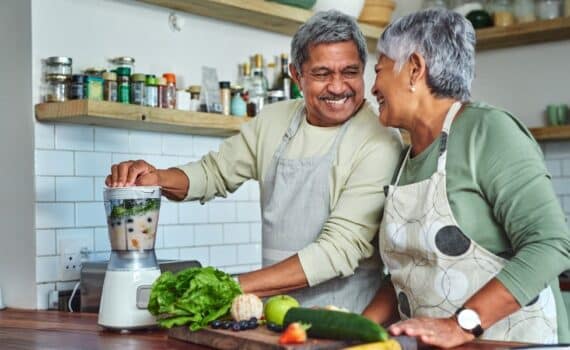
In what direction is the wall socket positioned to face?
toward the camera

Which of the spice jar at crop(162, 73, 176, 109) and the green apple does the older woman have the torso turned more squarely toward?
the green apple

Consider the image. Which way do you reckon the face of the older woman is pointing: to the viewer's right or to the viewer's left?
to the viewer's left

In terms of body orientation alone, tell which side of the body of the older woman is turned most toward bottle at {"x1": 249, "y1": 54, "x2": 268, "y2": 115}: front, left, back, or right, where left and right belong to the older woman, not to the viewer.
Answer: right

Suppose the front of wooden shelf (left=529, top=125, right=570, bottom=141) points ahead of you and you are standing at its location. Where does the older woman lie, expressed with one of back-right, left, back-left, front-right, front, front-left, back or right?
front

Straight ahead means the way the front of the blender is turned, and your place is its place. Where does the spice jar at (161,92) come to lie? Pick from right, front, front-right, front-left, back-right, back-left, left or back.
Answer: back-left

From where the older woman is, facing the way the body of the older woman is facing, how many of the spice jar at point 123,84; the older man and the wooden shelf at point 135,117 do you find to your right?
3

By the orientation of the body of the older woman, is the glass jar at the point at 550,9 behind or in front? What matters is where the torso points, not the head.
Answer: behind

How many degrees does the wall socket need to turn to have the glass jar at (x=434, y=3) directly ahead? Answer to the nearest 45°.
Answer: approximately 135° to its left

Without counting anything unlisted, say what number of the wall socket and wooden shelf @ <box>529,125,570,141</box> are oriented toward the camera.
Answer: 2

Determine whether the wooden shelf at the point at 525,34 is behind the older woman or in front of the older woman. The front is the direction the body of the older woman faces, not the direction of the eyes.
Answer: behind

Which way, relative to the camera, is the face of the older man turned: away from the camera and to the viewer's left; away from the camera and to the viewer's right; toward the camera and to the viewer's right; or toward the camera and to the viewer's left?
toward the camera and to the viewer's right

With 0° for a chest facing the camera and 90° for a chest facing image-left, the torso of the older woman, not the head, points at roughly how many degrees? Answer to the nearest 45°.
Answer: approximately 45°
